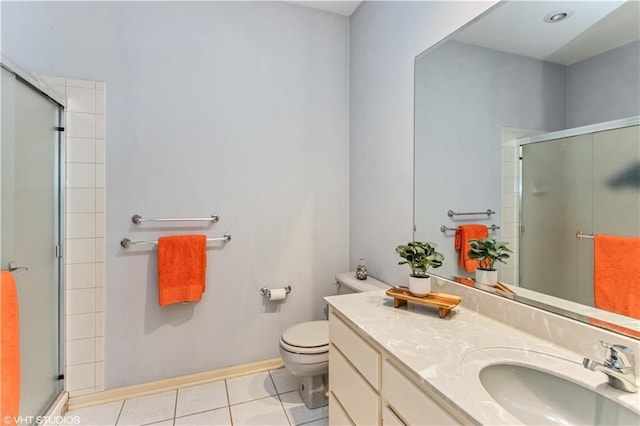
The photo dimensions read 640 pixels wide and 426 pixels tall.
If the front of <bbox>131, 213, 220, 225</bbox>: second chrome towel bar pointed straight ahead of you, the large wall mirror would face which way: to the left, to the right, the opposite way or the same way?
to the right

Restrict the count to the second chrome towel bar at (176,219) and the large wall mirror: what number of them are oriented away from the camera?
0

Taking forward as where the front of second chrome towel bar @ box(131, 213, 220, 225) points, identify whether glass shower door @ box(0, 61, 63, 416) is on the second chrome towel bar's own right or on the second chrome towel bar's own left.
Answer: on the second chrome towel bar's own right

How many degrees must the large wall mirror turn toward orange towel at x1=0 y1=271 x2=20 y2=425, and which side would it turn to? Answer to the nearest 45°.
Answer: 0° — it already faces it

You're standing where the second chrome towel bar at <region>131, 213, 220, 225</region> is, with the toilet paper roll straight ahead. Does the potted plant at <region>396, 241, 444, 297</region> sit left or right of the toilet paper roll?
right

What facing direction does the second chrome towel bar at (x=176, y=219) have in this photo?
toward the camera

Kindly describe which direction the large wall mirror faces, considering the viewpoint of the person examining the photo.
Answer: facing the viewer and to the left of the viewer

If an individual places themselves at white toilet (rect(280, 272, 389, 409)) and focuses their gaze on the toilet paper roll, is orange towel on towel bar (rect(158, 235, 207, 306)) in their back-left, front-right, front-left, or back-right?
front-left

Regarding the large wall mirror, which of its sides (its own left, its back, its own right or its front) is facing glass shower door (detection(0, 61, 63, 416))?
front

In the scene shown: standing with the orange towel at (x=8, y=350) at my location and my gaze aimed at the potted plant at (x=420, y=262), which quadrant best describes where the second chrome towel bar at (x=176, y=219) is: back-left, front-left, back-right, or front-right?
front-left

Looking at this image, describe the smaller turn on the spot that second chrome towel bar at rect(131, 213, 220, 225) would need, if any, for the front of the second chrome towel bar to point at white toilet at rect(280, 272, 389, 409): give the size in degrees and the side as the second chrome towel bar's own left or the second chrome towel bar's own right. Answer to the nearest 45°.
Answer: approximately 45° to the second chrome towel bar's own left

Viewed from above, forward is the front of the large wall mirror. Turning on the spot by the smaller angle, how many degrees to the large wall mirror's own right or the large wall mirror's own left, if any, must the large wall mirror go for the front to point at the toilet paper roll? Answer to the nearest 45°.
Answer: approximately 45° to the large wall mirror's own right

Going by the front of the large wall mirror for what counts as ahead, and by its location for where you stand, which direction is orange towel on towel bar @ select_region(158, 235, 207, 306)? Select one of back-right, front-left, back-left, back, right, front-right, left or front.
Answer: front-right

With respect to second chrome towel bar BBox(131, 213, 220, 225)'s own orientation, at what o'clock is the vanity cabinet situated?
The vanity cabinet is roughly at 11 o'clock from the second chrome towel bar.

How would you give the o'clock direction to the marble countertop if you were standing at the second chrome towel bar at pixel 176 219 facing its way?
The marble countertop is roughly at 11 o'clock from the second chrome towel bar.

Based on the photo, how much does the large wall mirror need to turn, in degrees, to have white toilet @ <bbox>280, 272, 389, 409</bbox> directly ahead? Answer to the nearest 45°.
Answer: approximately 45° to its right
